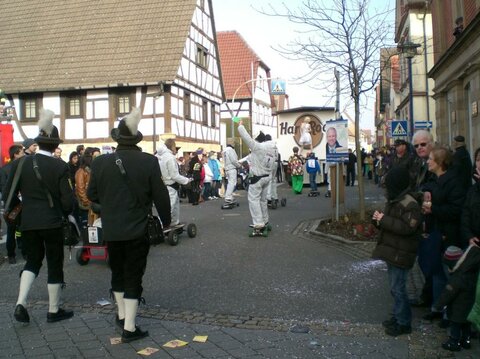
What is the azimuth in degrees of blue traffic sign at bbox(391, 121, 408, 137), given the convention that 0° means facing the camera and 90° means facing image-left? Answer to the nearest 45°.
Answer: approximately 0°

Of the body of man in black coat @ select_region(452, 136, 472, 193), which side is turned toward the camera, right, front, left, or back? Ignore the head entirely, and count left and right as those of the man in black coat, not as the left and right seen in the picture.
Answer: left

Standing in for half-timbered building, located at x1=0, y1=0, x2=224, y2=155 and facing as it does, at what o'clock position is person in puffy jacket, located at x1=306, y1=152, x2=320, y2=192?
The person in puffy jacket is roughly at 11 o'clock from the half-timbered building.

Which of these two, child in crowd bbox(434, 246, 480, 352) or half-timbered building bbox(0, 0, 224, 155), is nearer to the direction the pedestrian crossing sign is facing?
the child in crowd

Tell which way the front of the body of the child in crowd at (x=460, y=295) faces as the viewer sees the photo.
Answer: to the viewer's left

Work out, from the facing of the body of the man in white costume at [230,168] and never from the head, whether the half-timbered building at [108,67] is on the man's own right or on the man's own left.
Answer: on the man's own left

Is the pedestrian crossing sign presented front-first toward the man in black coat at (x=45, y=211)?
yes

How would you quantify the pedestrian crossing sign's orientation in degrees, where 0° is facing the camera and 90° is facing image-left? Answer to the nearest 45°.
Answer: approximately 0°

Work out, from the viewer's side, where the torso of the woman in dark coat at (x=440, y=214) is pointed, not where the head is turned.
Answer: to the viewer's left
